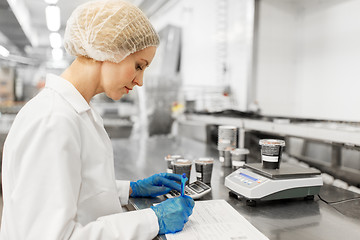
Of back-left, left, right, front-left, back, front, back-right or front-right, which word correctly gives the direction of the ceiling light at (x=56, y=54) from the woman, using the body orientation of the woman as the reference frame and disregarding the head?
left

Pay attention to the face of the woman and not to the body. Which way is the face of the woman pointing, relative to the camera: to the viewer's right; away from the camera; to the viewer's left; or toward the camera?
to the viewer's right

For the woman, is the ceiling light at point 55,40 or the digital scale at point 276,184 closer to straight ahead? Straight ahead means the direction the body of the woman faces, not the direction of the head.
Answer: the digital scale

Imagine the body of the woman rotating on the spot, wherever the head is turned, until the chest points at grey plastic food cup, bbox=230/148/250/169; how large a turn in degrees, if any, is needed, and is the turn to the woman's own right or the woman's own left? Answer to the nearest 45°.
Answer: approximately 45° to the woman's own left

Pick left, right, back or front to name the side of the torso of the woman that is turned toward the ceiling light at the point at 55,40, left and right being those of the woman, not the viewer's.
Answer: left

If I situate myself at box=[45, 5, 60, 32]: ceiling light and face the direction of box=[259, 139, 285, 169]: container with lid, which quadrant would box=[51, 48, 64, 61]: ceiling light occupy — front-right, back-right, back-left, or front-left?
back-left

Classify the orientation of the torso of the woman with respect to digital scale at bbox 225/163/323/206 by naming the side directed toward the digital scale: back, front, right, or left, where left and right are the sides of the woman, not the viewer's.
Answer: front

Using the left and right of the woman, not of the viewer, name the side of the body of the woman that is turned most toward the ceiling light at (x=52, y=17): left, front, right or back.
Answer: left

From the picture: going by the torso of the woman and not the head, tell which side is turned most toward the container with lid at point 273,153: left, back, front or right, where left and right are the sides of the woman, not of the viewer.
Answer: front

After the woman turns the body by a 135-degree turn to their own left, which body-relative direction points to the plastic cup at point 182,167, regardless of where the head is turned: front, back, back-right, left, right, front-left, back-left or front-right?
right

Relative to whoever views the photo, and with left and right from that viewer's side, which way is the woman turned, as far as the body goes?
facing to the right of the viewer
